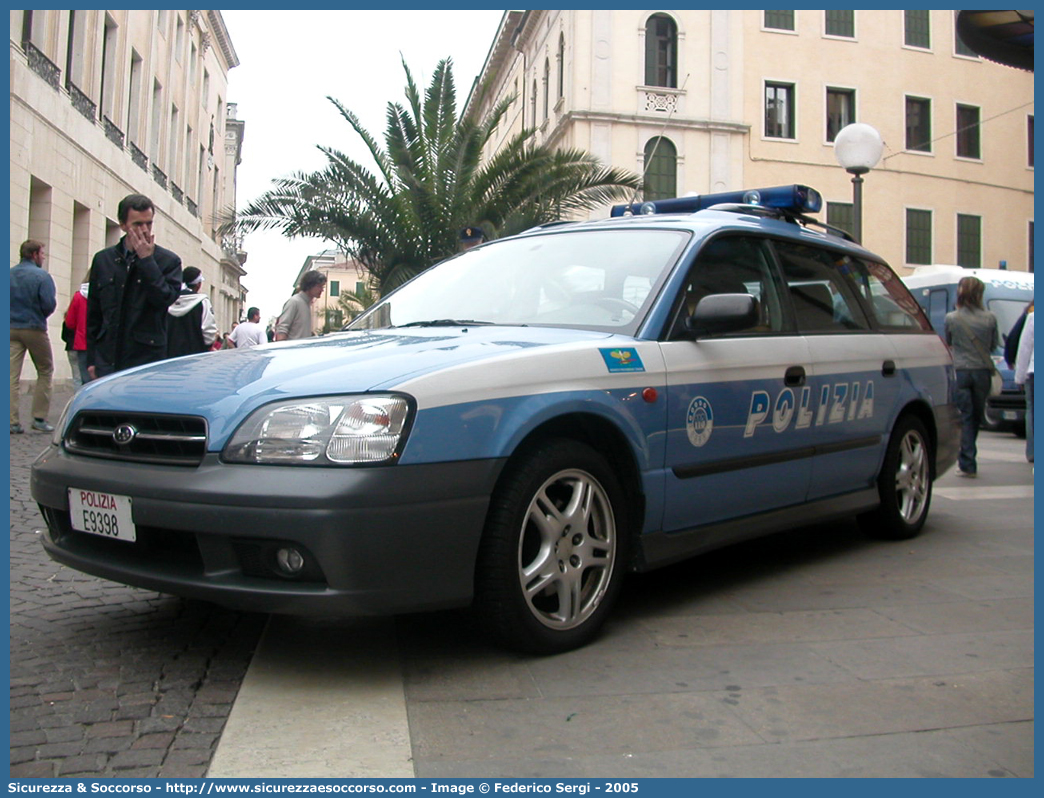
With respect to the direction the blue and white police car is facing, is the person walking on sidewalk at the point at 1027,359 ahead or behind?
behind

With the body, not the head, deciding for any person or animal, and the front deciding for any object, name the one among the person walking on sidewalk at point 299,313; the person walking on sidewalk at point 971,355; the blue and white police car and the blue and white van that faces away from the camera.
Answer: the person walking on sidewalk at point 971,355

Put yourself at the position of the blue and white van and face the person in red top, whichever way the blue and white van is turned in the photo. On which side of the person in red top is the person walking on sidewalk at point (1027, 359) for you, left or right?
left

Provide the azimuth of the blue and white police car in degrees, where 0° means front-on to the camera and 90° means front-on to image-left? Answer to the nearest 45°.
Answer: approximately 45°

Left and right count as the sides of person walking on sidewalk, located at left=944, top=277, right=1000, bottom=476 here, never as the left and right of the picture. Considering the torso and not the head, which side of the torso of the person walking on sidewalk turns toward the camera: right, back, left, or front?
back

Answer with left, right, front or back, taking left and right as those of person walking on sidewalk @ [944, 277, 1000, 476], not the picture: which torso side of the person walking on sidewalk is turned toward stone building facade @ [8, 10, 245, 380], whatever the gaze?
left

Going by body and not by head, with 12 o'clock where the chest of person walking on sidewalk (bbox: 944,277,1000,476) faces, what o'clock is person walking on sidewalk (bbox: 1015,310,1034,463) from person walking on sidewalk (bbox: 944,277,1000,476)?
person walking on sidewalk (bbox: 1015,310,1034,463) is roughly at 2 o'clock from person walking on sidewalk (bbox: 944,277,1000,476).

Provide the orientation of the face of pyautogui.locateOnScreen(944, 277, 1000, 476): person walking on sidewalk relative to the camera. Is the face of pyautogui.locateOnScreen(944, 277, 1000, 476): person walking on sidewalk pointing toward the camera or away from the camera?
away from the camera

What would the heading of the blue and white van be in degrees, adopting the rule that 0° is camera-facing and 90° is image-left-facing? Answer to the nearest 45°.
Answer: approximately 315°
